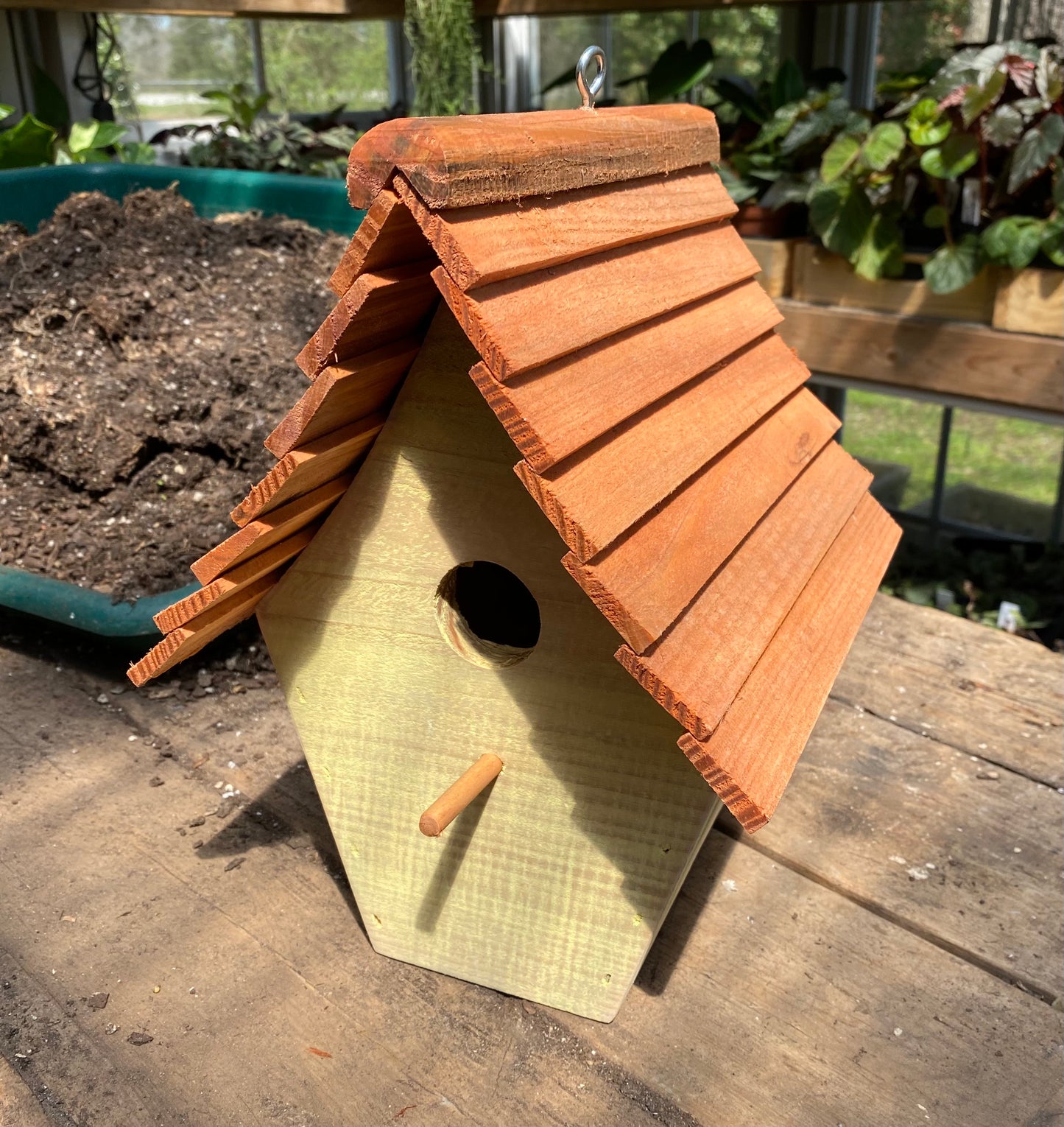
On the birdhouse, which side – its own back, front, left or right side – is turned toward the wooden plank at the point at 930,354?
back

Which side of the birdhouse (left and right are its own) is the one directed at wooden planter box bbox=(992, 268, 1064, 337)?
back

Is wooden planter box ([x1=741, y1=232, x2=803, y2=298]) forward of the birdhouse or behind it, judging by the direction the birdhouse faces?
behind

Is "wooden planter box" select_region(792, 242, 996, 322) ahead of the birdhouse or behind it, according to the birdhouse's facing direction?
behind
